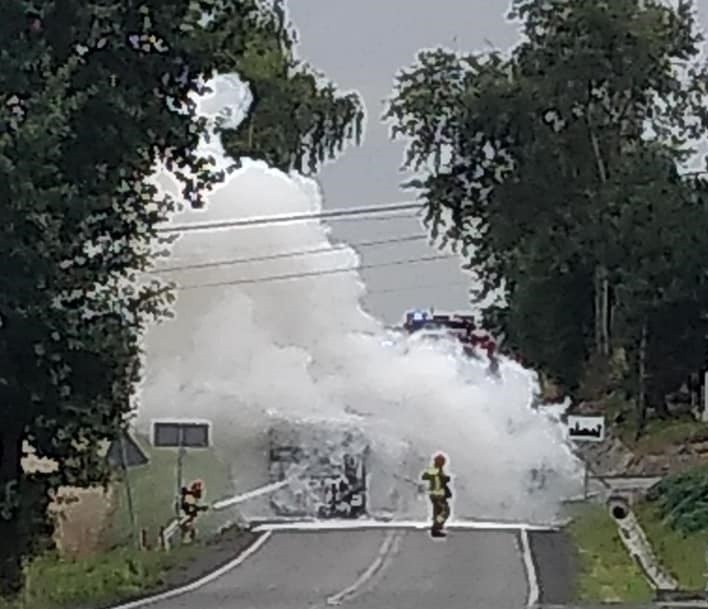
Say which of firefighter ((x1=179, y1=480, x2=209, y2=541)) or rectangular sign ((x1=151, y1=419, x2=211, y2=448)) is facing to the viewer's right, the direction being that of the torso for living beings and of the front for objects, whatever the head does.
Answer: the firefighter

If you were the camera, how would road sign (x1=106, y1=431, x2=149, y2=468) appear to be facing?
facing away from the viewer

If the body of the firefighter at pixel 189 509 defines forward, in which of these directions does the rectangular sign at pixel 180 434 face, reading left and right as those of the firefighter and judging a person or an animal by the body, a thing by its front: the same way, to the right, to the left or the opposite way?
to the left

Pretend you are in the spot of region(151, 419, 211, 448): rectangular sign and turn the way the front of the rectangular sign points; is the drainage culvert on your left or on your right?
on your right

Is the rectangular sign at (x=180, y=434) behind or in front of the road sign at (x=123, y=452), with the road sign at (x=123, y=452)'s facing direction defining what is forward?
in front

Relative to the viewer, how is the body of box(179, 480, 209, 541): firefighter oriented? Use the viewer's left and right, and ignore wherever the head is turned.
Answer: facing to the right of the viewer

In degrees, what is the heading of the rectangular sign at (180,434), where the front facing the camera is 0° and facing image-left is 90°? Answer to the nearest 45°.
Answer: approximately 180°

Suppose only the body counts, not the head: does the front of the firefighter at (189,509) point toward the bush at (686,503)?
yes

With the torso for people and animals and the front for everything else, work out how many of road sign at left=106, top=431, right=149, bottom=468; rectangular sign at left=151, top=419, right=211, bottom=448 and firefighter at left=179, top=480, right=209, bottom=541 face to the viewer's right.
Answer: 1

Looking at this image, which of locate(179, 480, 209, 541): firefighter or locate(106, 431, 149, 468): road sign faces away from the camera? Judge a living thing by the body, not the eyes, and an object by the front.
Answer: the road sign

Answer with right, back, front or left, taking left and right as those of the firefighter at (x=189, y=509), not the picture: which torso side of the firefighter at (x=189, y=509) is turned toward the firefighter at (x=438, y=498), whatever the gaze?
front
